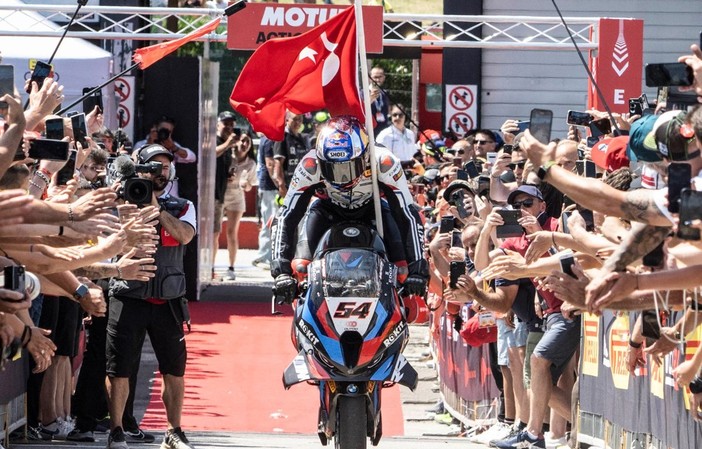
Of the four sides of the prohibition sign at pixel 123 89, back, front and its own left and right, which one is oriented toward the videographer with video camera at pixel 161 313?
front

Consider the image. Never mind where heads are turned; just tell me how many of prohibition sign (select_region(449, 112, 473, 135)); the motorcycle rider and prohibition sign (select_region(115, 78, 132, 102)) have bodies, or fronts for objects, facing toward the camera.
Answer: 3

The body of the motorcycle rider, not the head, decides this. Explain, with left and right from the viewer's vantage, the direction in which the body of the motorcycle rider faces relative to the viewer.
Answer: facing the viewer

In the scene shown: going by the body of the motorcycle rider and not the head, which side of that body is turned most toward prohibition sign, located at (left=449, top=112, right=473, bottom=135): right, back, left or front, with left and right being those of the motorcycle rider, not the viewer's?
back

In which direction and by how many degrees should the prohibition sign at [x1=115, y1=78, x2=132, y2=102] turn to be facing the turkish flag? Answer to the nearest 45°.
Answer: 0° — it already faces it

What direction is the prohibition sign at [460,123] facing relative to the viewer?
toward the camera

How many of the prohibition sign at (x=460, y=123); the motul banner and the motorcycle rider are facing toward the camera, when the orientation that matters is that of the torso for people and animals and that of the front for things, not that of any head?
3

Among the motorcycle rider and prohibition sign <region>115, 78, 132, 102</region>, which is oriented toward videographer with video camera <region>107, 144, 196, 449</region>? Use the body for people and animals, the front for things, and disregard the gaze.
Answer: the prohibition sign

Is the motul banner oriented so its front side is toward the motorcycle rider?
yes

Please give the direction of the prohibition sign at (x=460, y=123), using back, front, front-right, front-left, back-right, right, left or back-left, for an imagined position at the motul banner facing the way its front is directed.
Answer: back-left

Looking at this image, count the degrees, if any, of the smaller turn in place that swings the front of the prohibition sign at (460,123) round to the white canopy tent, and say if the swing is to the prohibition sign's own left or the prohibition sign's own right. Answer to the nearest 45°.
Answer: approximately 45° to the prohibition sign's own right

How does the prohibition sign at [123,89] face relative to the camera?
toward the camera
